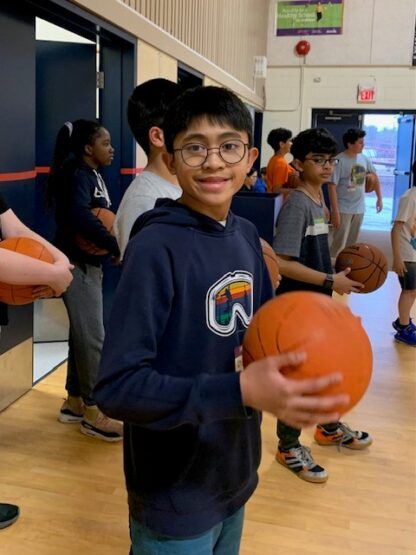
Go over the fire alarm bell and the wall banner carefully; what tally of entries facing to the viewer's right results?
0

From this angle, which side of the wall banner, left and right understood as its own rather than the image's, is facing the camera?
front

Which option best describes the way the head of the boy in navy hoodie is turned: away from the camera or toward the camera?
toward the camera

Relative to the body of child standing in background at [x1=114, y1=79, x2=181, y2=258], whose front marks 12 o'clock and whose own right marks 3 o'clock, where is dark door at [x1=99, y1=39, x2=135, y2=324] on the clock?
The dark door is roughly at 9 o'clock from the child standing in background.

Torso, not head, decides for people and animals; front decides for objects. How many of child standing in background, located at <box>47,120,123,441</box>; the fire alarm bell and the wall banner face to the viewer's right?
1

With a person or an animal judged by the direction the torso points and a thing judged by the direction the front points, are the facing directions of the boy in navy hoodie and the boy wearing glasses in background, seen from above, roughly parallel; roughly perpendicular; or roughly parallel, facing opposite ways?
roughly parallel

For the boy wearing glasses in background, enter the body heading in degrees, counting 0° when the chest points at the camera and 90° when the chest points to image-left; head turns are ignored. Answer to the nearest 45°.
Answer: approximately 315°

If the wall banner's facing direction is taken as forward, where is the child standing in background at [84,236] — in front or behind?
in front

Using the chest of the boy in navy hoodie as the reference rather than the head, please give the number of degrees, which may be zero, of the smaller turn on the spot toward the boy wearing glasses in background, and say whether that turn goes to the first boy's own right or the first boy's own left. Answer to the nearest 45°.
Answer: approximately 135° to the first boy's own left

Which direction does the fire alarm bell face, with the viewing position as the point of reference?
facing the viewer
